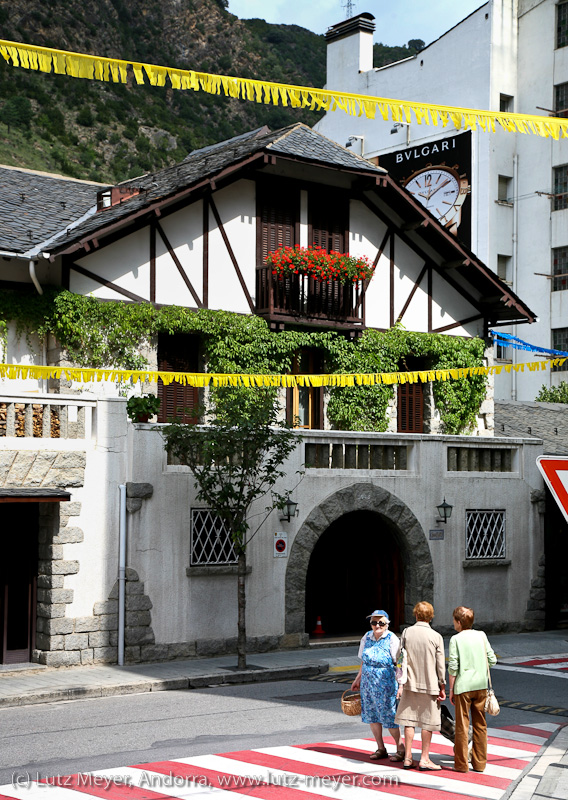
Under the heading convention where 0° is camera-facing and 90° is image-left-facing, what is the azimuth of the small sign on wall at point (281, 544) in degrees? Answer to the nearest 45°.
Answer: approximately 0°

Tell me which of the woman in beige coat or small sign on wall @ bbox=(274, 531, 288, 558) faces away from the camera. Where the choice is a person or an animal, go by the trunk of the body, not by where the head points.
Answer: the woman in beige coat

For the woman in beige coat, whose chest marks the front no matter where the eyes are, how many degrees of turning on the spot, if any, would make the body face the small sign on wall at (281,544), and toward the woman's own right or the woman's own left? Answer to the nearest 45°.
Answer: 0° — they already face it

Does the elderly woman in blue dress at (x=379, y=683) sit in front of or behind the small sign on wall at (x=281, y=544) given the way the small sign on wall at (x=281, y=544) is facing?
in front

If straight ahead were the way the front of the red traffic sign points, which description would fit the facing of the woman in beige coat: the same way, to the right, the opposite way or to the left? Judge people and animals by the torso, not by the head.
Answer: the opposite way

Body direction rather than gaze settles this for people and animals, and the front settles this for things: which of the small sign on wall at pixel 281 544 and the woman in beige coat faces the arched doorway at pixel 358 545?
the woman in beige coat

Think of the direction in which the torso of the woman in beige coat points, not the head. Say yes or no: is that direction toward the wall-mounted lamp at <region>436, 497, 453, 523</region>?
yes

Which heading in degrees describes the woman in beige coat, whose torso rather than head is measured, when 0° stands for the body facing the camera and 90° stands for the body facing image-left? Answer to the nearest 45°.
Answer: approximately 180°

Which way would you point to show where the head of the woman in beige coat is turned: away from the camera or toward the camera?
away from the camera
